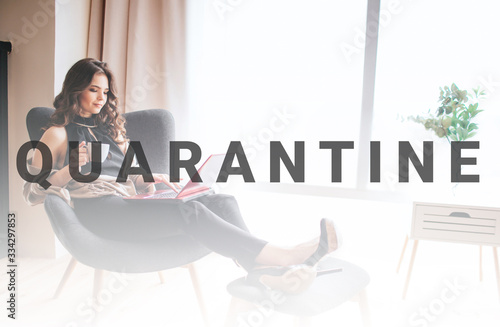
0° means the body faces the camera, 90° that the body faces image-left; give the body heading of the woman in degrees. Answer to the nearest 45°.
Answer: approximately 315°

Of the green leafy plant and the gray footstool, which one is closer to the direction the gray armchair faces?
the gray footstool

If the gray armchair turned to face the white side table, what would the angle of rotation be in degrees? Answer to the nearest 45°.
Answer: approximately 45° to its left

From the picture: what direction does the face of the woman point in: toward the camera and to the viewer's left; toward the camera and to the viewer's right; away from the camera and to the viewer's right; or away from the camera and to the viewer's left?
toward the camera and to the viewer's right

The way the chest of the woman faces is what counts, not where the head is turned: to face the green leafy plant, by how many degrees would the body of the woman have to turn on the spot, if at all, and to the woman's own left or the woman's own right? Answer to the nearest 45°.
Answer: approximately 45° to the woman's own left

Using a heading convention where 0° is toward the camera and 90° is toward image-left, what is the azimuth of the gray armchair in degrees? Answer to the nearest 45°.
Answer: approximately 315°

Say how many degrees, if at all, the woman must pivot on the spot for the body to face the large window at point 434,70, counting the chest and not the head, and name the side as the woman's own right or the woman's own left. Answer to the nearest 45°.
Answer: approximately 45° to the woman's own left

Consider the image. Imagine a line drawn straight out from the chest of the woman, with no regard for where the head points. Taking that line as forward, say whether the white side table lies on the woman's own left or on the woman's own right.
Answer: on the woman's own left

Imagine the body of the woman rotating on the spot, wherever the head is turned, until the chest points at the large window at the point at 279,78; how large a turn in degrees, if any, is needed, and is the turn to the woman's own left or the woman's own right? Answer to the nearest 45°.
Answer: approximately 90° to the woman's own left

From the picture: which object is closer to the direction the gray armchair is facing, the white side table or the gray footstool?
the gray footstool

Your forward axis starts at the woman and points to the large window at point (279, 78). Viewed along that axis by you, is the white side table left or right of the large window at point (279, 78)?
right

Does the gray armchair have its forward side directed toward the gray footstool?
yes

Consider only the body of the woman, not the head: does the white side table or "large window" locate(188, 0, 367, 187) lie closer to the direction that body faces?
the white side table
